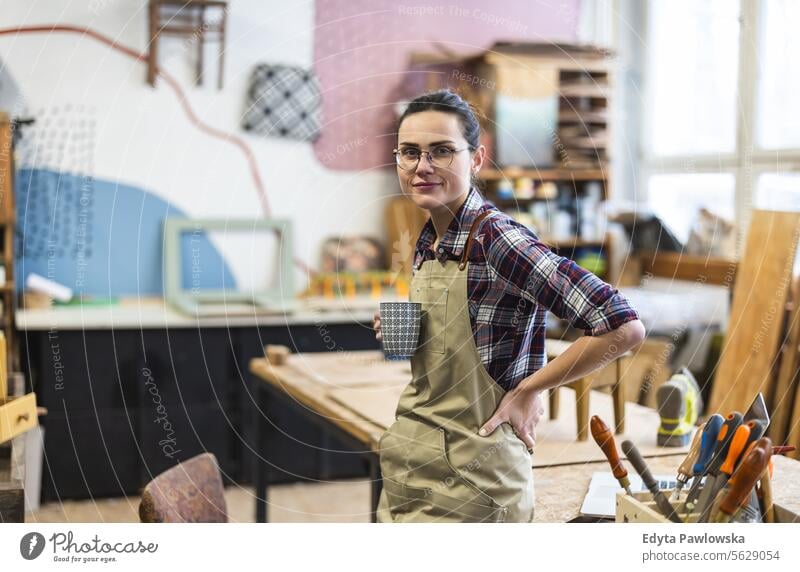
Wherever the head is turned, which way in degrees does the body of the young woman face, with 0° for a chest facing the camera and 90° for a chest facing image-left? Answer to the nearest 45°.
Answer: approximately 45°

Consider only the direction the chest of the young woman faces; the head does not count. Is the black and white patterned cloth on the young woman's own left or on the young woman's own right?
on the young woman's own right

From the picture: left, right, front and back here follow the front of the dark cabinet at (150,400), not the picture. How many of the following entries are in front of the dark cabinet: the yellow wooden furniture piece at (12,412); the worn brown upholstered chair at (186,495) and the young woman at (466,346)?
3

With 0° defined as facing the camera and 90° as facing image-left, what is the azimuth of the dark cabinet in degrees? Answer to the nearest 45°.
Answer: approximately 0°
